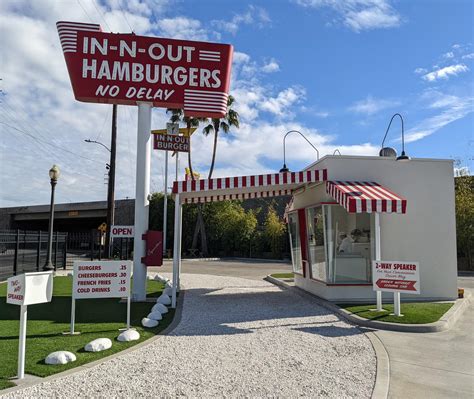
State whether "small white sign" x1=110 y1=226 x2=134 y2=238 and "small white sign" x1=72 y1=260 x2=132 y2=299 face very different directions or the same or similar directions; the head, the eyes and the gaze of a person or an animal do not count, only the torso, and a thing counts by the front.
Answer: same or similar directions

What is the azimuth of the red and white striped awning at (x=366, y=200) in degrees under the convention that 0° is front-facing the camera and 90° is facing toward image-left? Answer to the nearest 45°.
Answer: approximately 0°

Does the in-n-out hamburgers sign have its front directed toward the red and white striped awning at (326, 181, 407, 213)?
no

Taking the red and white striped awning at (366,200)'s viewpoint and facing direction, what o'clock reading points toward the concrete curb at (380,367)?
The concrete curb is roughly at 12 o'clock from the red and white striped awning.

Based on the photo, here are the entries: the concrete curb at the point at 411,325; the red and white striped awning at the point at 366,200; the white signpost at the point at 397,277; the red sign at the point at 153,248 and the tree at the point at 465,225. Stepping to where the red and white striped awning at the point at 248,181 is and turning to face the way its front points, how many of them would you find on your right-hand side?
1

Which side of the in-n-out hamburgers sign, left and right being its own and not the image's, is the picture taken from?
front

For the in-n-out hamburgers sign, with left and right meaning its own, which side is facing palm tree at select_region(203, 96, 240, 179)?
back

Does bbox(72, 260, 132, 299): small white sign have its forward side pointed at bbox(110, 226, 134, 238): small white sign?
no

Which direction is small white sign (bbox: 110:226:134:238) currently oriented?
toward the camera

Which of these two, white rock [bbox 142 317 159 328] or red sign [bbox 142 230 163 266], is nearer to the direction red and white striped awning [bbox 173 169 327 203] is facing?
the white rock

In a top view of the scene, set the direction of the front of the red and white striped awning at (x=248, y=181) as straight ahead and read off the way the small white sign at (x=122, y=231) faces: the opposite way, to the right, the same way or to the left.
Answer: the same way

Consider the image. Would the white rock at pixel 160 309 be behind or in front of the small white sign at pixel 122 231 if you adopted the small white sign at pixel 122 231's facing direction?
in front

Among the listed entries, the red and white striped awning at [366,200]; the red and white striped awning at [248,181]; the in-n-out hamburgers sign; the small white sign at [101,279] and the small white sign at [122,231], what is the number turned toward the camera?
5

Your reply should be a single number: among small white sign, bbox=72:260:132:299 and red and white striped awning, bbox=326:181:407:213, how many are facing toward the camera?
2

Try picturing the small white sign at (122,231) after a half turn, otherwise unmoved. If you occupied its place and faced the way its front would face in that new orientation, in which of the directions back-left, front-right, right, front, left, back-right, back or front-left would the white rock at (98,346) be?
back

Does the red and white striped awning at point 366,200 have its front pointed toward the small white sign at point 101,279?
no
